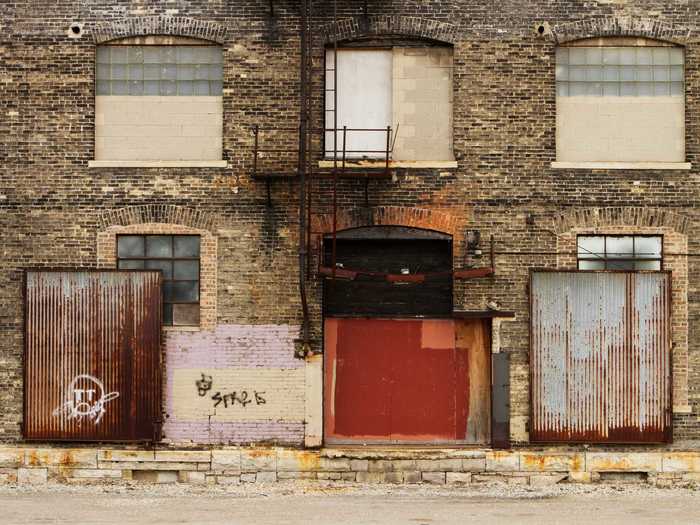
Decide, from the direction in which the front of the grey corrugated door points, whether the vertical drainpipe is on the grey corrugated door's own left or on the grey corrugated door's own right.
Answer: on the grey corrugated door's own right

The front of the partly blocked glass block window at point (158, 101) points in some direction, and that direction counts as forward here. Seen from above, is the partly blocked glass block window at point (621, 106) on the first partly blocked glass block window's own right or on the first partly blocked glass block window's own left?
on the first partly blocked glass block window's own left

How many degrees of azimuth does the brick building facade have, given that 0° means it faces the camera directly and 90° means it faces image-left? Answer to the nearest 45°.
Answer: approximately 0°

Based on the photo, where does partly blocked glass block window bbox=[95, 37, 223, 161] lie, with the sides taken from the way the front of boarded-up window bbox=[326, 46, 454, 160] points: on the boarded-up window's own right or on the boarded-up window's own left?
on the boarded-up window's own right

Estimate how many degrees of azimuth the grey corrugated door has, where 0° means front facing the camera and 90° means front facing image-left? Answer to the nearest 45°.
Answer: approximately 0°

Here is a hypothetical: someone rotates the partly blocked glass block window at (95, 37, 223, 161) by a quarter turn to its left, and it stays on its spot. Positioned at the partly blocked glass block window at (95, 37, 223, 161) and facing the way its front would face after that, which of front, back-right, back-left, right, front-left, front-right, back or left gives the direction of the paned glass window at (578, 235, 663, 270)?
front
